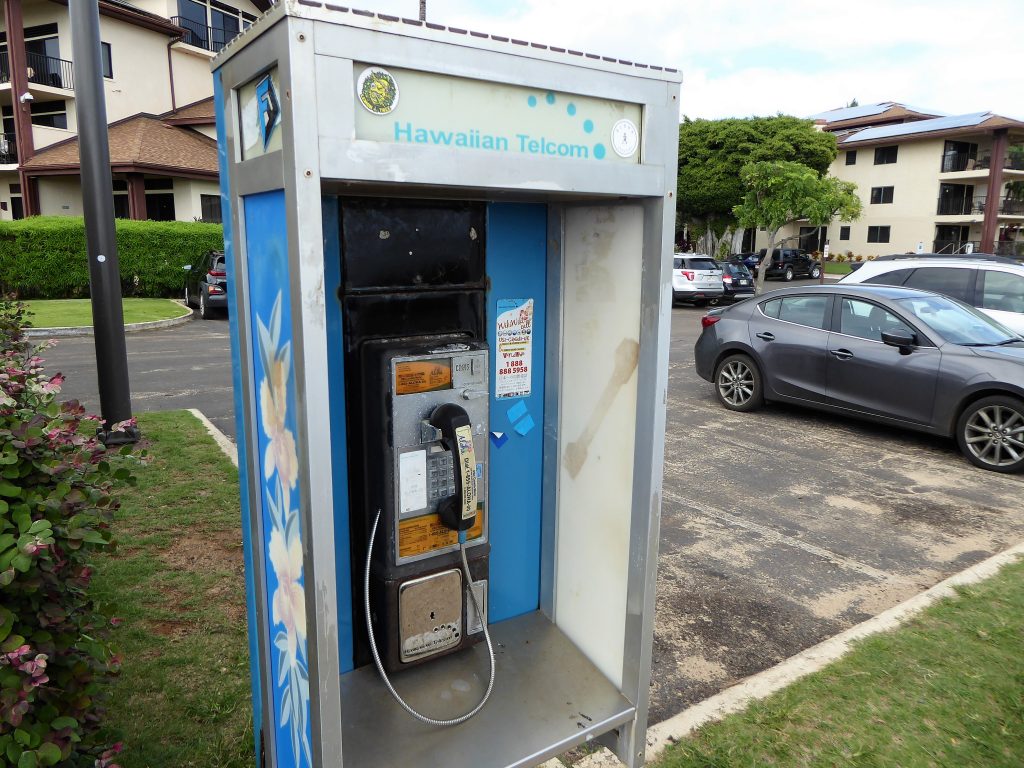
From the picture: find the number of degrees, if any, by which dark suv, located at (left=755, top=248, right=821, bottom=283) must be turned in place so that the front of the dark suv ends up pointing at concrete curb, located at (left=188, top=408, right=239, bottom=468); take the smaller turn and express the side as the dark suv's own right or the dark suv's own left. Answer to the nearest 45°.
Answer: approximately 135° to the dark suv's own right

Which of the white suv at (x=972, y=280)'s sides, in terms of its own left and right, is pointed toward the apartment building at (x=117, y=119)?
back

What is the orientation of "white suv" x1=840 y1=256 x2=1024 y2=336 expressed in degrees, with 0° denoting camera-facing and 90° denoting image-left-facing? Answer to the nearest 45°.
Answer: approximately 270°

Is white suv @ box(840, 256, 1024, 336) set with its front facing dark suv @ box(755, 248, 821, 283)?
no

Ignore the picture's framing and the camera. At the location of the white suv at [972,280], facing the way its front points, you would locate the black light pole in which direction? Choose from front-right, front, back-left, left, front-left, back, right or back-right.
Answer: back-right

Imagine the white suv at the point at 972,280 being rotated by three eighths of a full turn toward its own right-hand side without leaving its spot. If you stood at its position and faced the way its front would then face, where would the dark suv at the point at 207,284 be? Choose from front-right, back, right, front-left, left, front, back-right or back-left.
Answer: front-right

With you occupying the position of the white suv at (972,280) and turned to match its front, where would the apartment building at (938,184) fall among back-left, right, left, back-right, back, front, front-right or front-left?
left

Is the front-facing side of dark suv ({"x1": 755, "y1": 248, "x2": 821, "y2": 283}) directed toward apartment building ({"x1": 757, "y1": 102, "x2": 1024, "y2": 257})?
yes

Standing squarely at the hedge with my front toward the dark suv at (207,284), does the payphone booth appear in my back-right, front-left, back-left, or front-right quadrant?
front-right

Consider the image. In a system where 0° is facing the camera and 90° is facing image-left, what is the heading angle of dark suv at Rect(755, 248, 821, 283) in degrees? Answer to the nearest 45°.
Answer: approximately 225°

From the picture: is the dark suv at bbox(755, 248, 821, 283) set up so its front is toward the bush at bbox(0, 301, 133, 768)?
no

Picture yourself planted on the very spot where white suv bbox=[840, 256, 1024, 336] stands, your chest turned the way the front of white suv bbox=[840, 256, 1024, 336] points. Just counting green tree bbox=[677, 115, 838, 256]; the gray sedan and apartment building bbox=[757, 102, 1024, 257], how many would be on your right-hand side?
1

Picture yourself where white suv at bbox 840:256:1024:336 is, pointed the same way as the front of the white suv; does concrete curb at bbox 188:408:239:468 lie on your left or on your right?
on your right

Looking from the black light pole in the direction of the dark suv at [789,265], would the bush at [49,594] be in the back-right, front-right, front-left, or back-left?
back-right

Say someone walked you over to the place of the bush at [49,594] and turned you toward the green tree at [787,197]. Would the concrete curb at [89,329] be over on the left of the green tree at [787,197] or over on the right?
left

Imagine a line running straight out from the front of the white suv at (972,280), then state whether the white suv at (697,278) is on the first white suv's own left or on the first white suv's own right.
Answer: on the first white suv's own left

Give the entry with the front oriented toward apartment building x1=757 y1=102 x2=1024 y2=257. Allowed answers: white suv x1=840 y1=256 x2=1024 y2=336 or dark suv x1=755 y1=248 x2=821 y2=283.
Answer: the dark suv
